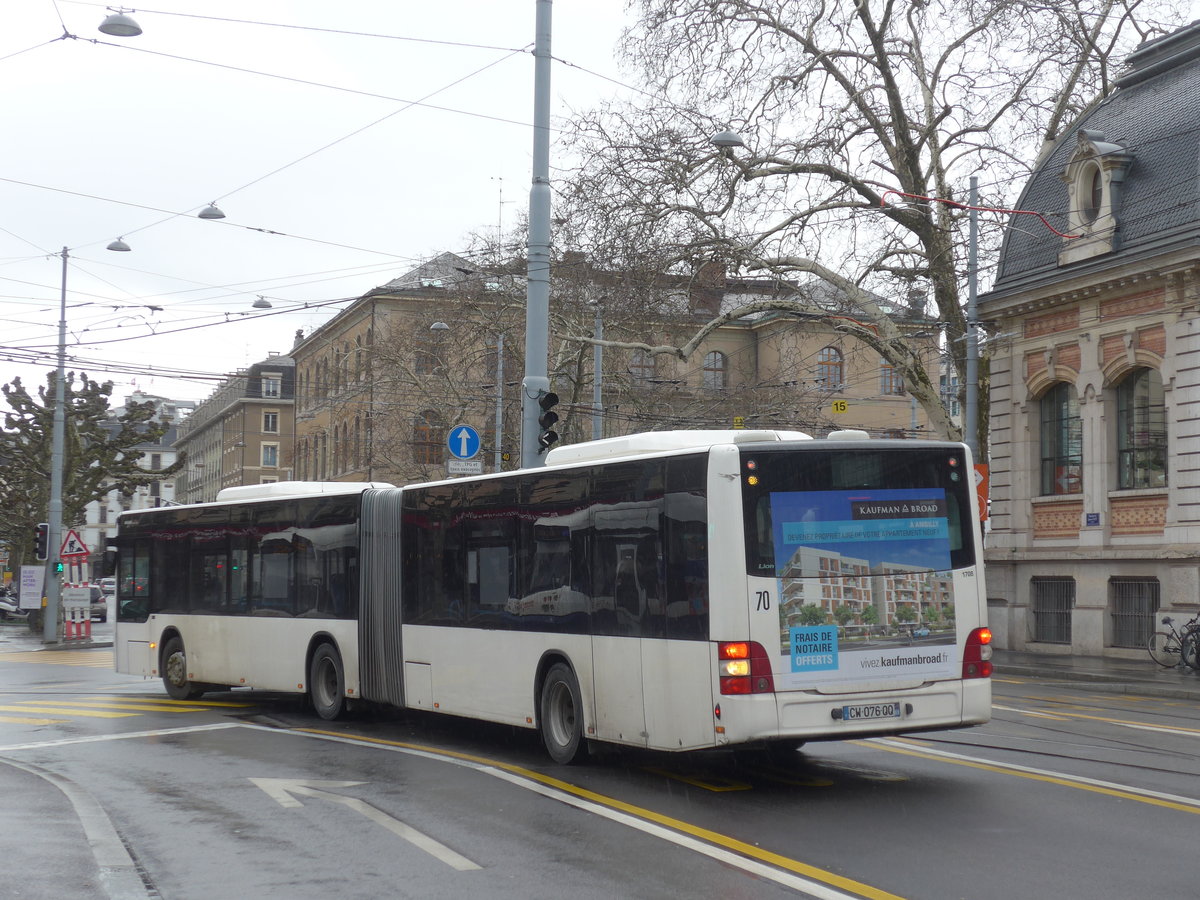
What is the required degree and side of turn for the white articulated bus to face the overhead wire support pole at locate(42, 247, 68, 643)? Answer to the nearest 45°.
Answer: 0° — it already faces it

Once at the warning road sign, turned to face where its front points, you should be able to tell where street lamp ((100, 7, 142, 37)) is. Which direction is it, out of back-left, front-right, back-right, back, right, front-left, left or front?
front

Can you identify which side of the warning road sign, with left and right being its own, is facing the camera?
front

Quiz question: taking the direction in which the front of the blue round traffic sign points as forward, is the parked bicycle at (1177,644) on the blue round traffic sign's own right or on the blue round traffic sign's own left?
on the blue round traffic sign's own left

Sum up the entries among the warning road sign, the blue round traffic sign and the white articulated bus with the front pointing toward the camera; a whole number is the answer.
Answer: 2

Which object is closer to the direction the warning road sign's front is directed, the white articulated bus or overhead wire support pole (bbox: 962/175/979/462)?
the white articulated bus

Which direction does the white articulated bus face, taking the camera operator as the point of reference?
facing away from the viewer and to the left of the viewer

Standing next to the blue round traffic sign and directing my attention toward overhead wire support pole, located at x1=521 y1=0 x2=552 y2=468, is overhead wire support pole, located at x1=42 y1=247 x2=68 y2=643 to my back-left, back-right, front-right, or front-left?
back-right

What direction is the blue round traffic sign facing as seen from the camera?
toward the camera

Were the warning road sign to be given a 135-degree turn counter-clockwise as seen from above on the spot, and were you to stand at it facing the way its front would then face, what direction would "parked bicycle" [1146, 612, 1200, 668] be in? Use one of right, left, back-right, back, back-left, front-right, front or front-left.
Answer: right

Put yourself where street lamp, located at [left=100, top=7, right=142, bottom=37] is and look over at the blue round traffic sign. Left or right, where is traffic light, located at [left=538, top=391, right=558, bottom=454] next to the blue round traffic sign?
right
